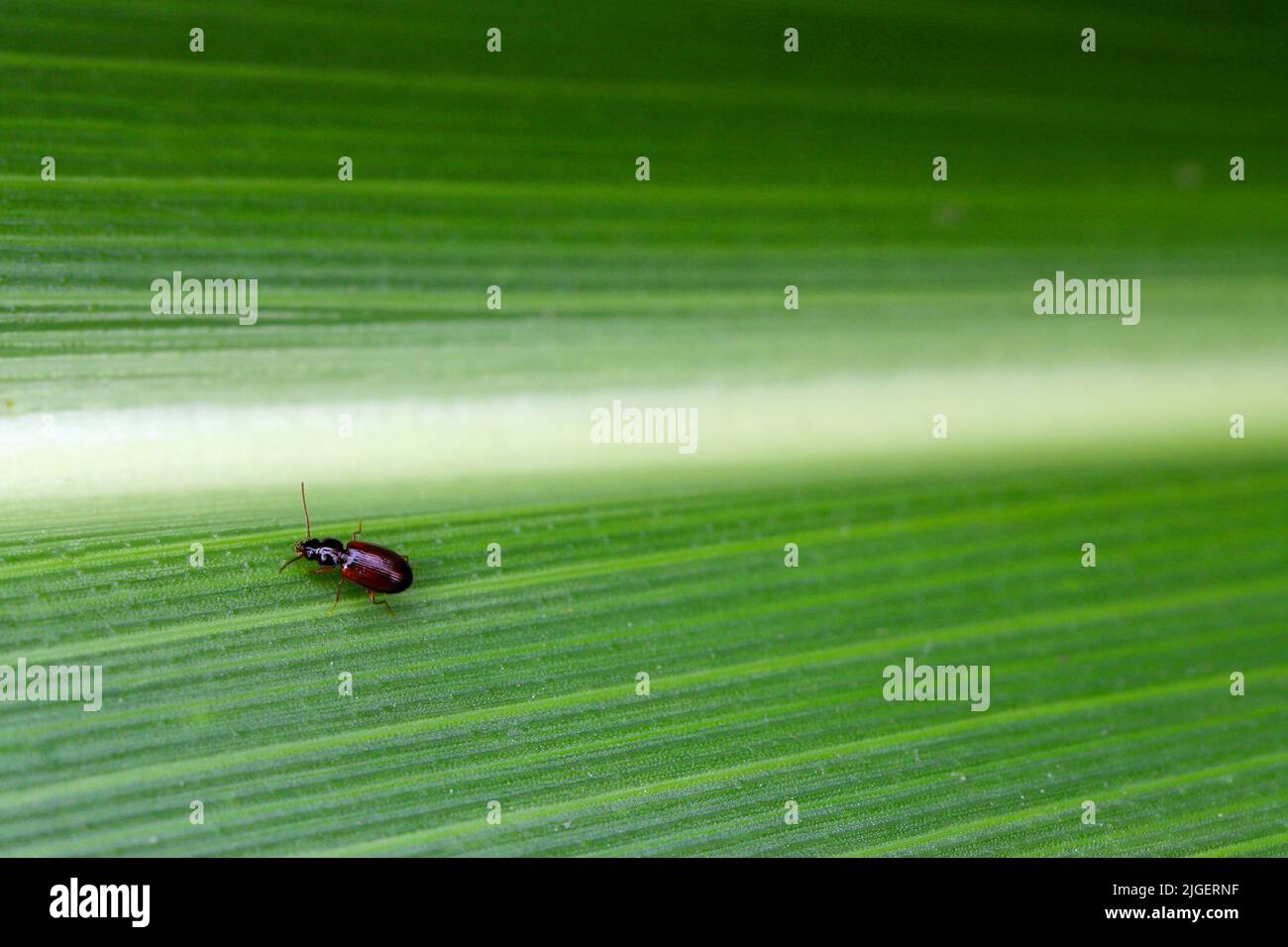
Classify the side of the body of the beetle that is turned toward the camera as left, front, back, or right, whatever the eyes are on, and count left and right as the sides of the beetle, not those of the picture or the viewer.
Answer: left
